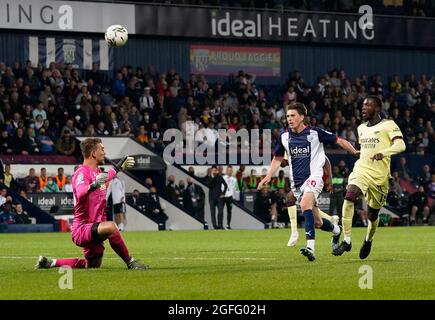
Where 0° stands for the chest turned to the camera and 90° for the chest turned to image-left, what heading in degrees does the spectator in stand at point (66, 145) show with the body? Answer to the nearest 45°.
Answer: approximately 0°

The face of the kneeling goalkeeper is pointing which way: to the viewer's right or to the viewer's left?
to the viewer's right

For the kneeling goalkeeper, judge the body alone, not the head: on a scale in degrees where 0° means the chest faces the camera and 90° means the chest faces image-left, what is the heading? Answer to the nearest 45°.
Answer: approximately 270°

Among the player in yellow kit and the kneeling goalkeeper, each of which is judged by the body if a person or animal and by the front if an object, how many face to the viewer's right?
1

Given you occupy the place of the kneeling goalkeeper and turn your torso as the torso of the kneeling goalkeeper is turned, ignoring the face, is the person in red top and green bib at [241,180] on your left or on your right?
on your left

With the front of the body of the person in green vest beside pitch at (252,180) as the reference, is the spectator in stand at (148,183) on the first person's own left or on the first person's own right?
on the first person's own right

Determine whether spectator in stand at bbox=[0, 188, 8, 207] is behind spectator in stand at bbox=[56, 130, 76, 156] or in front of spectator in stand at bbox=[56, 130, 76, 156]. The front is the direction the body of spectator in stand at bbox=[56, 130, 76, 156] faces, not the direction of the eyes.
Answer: in front
